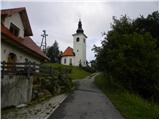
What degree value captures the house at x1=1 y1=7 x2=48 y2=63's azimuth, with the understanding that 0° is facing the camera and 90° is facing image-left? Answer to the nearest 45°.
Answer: approximately 315°

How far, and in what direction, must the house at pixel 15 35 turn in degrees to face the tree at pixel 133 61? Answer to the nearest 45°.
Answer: approximately 45° to its left
